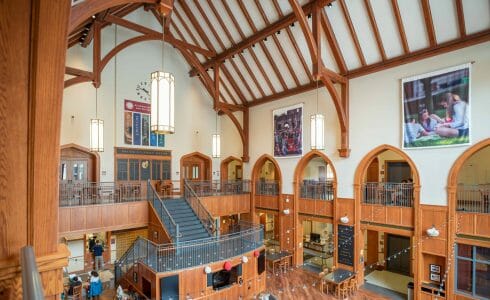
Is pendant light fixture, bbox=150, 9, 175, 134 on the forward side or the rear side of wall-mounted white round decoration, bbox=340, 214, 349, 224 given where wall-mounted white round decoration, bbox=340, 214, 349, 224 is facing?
on the forward side

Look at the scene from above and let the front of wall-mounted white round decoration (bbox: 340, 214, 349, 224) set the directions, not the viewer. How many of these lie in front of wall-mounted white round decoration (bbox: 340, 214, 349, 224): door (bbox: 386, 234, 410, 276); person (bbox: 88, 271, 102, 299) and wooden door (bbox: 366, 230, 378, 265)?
1

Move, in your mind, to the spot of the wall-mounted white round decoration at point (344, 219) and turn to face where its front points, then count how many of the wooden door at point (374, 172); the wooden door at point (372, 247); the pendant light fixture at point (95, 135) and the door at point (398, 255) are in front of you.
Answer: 1

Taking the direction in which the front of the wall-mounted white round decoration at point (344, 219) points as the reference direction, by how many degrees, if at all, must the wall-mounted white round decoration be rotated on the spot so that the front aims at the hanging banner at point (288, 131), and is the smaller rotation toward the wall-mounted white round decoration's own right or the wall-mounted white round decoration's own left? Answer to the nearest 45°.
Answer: approximately 90° to the wall-mounted white round decoration's own right

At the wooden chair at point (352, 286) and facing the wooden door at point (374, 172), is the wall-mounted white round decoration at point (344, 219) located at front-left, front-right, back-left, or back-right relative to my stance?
front-left

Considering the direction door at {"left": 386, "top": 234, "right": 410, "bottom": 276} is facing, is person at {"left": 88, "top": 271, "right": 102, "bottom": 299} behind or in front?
in front

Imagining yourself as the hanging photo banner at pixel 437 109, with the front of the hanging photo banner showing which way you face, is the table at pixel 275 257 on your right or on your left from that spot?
on your right

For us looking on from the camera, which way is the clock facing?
facing the viewer
